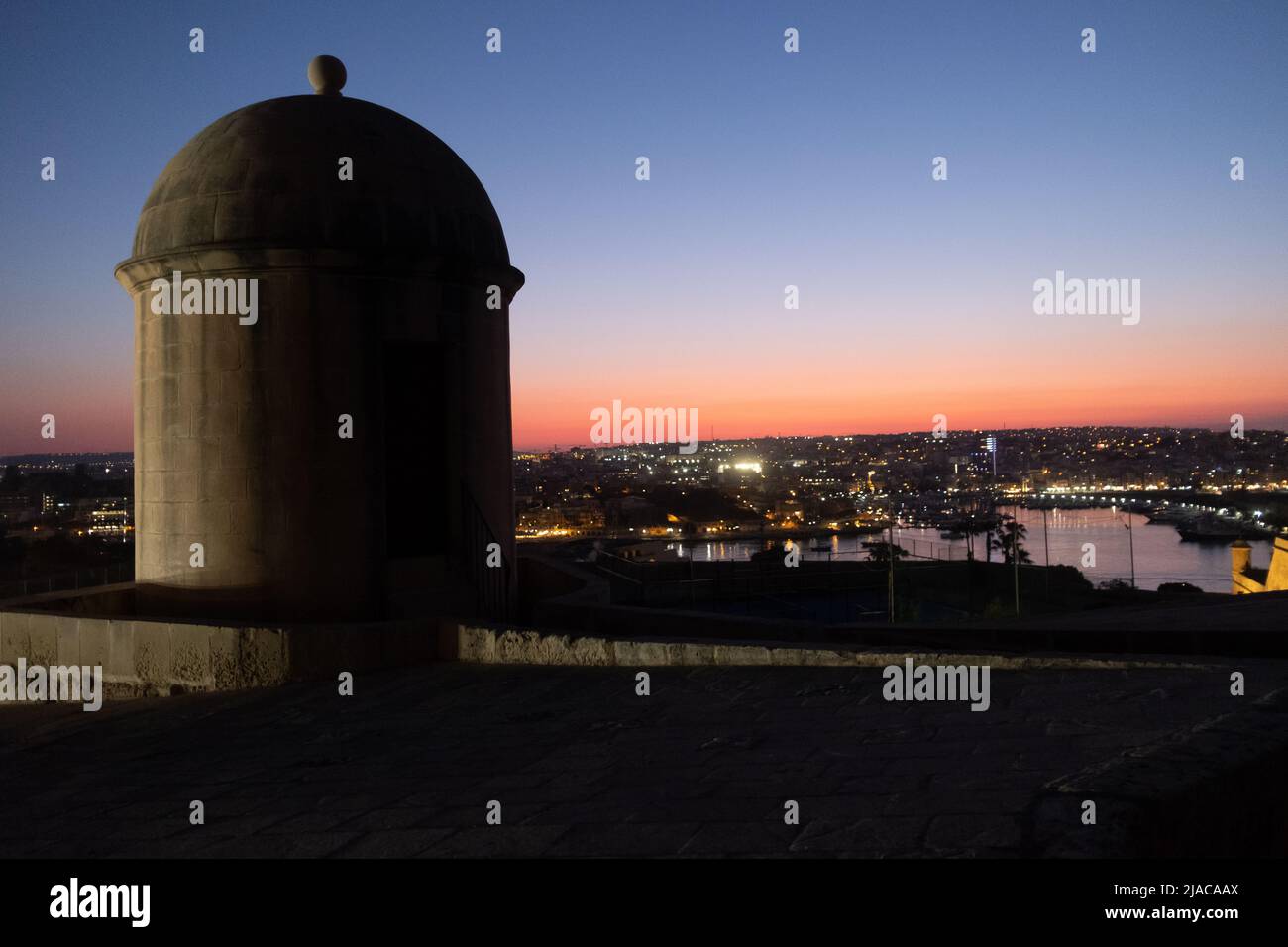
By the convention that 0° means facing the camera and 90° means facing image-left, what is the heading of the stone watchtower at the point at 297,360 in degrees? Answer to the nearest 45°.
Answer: approximately 315°

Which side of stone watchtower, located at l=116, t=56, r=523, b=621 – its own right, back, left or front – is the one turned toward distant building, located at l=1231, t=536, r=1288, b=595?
left
